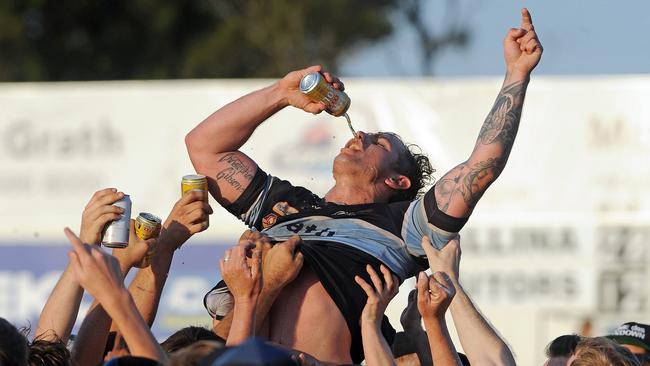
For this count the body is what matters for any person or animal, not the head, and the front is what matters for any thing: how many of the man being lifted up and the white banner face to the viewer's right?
0

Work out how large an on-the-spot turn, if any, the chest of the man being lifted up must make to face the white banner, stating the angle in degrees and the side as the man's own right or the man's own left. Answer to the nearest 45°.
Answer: approximately 135° to the man's own right

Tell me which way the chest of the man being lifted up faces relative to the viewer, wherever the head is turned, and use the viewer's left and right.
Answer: facing the viewer and to the left of the viewer

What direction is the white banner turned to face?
toward the camera

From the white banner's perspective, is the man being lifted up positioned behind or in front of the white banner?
in front
